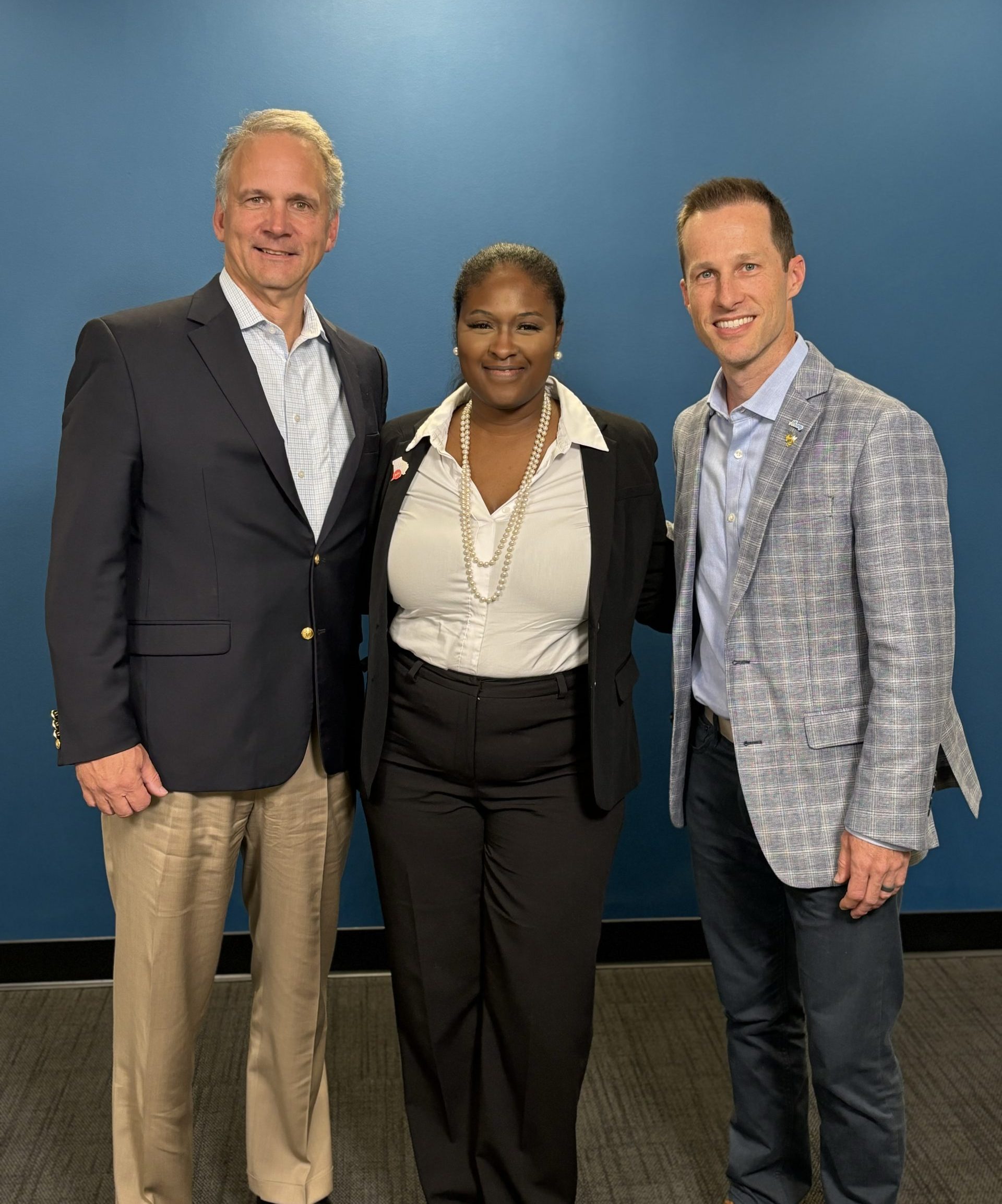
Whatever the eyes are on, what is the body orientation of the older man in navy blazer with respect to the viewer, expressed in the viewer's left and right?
facing the viewer and to the right of the viewer

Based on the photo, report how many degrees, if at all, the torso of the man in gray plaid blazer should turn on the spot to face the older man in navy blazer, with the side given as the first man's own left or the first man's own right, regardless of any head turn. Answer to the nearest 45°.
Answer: approximately 45° to the first man's own right

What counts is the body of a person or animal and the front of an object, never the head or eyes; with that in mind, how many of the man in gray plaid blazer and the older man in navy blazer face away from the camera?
0

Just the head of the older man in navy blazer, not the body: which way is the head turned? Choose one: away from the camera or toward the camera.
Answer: toward the camera

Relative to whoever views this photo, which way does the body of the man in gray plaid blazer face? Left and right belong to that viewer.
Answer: facing the viewer and to the left of the viewer

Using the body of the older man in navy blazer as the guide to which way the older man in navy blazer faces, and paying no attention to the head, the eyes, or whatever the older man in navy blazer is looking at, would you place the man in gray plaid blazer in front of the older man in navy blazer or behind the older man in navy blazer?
in front

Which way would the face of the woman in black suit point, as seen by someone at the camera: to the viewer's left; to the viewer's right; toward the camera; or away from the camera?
toward the camera
